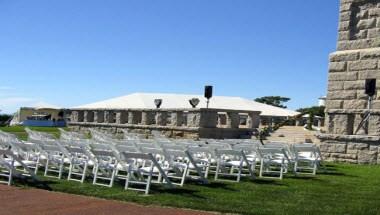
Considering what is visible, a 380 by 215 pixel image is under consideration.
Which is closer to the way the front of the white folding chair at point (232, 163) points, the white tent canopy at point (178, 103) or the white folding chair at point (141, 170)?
the white tent canopy

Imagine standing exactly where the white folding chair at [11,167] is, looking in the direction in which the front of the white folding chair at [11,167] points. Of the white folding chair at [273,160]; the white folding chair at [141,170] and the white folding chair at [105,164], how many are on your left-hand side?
0

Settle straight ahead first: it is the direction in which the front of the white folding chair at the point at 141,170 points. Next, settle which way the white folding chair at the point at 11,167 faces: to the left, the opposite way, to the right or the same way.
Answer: the same way

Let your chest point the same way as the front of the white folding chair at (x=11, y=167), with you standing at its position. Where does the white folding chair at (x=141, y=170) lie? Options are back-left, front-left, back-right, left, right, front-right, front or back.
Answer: right

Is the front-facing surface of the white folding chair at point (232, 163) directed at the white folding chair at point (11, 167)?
no

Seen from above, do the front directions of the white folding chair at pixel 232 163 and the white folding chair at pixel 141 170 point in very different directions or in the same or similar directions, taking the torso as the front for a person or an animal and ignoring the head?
same or similar directions
